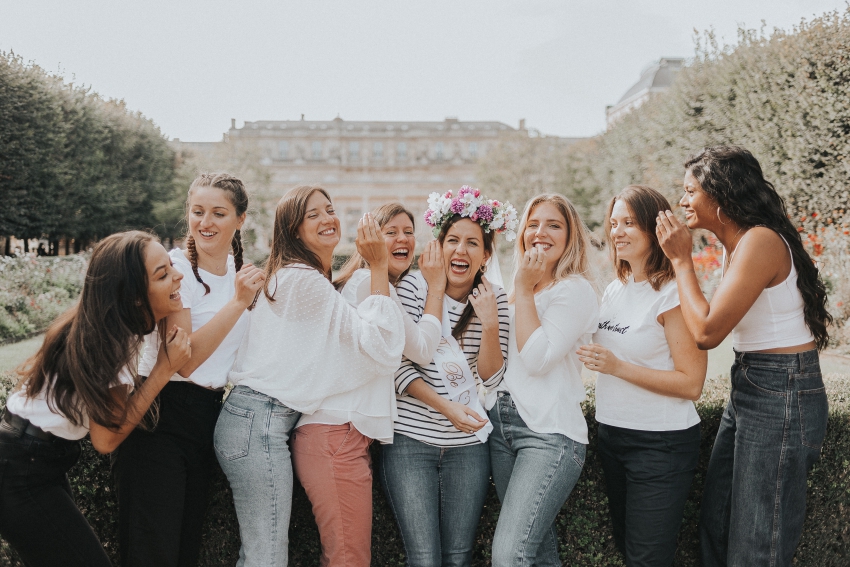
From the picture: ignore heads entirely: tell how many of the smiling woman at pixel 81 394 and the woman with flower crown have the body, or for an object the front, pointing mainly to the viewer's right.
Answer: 1

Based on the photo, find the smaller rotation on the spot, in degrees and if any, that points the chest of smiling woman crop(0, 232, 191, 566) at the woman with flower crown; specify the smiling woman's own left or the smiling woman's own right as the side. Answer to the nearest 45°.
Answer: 0° — they already face them

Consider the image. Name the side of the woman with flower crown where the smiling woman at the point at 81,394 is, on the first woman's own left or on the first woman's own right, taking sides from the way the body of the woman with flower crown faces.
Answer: on the first woman's own right

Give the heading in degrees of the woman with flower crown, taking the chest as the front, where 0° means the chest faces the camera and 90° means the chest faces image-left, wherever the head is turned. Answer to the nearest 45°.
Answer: approximately 0°

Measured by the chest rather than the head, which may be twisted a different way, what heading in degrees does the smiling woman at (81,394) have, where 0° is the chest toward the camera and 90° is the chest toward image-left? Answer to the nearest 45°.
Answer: approximately 270°
